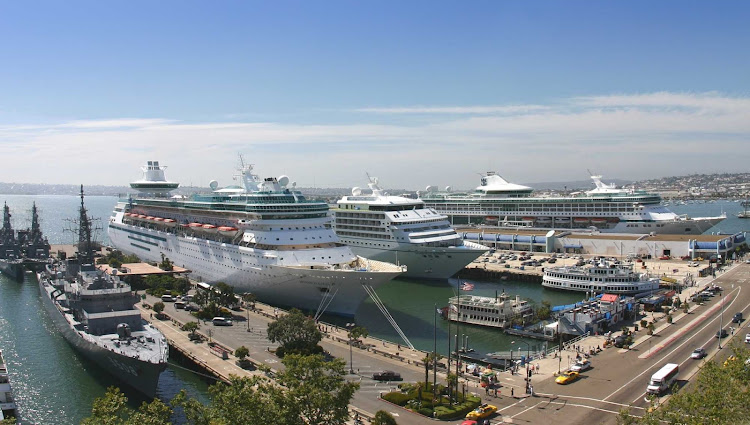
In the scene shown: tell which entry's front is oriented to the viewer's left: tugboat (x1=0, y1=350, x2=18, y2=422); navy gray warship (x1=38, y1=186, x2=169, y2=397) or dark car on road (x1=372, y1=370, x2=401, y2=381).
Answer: the dark car on road

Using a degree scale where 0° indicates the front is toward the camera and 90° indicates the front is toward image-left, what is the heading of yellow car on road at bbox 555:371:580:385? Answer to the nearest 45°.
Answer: approximately 45°

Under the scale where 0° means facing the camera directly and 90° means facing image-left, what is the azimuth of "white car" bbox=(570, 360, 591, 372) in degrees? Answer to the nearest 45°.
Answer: approximately 45°

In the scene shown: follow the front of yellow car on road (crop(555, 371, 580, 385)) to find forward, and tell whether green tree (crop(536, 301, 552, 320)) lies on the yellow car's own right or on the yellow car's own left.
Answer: on the yellow car's own right

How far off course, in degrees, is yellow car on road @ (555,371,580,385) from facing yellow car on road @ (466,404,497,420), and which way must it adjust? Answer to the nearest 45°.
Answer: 0° — it already faces it

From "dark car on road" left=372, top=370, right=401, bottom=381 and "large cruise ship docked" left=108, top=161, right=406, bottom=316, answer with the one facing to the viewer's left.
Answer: the dark car on road

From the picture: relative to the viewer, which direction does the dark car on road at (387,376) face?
to the viewer's left
